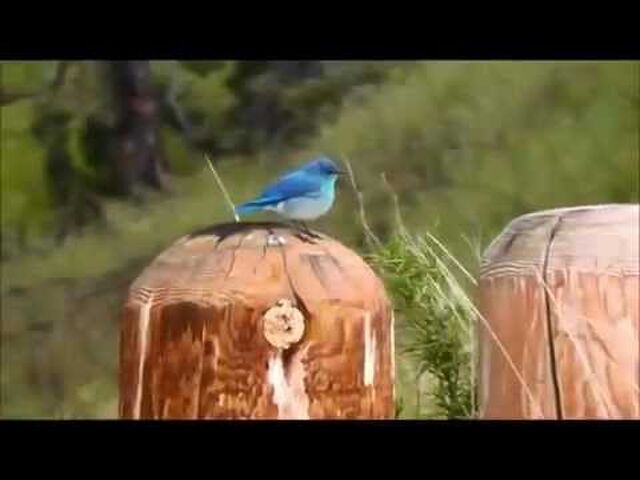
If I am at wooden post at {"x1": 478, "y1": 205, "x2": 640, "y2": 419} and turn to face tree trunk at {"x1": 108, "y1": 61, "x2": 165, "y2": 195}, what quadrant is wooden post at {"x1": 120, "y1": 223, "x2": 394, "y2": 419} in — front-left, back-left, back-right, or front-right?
front-left

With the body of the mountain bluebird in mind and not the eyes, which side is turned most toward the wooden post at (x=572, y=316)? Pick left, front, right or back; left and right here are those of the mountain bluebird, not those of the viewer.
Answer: front

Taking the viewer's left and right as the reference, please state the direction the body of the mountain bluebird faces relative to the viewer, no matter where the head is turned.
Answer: facing to the right of the viewer
